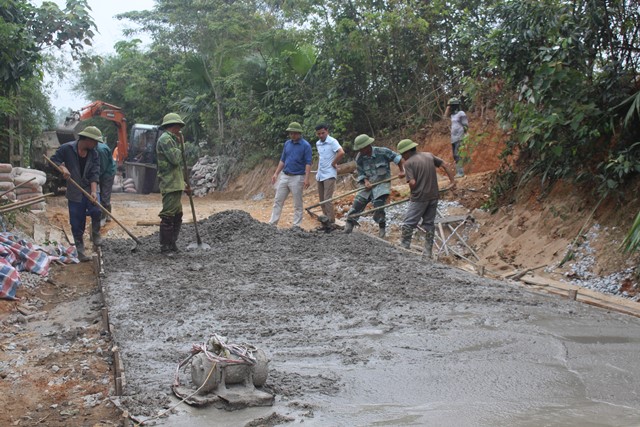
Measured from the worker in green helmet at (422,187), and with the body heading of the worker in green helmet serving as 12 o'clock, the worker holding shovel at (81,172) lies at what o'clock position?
The worker holding shovel is roughly at 10 o'clock from the worker in green helmet.

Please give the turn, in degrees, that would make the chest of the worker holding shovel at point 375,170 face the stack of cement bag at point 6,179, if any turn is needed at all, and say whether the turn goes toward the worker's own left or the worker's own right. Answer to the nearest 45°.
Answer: approximately 45° to the worker's own right

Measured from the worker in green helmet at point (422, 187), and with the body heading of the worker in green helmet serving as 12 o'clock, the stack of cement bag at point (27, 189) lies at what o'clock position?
The stack of cement bag is roughly at 11 o'clock from the worker in green helmet.

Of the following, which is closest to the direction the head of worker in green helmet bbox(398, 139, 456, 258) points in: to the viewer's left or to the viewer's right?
to the viewer's left

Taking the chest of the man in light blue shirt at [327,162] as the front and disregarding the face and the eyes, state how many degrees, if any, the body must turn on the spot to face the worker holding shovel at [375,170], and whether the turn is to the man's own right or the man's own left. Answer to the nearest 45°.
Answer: approximately 90° to the man's own left

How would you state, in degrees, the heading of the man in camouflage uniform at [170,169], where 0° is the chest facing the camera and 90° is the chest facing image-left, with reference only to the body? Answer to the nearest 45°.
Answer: approximately 270°

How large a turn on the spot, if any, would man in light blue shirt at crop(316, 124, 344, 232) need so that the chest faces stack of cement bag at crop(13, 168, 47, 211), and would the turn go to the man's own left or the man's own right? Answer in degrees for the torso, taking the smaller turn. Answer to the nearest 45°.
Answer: approximately 45° to the man's own right

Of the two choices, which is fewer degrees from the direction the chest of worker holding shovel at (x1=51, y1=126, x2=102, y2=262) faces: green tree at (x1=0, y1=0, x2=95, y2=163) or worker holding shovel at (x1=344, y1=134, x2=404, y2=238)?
the worker holding shovel

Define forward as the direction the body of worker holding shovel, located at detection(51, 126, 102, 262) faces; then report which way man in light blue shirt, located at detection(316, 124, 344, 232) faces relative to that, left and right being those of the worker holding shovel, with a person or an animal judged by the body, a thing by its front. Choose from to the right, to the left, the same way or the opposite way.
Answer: to the right

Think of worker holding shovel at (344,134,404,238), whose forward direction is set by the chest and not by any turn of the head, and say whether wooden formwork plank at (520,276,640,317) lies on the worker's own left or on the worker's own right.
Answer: on the worker's own left
